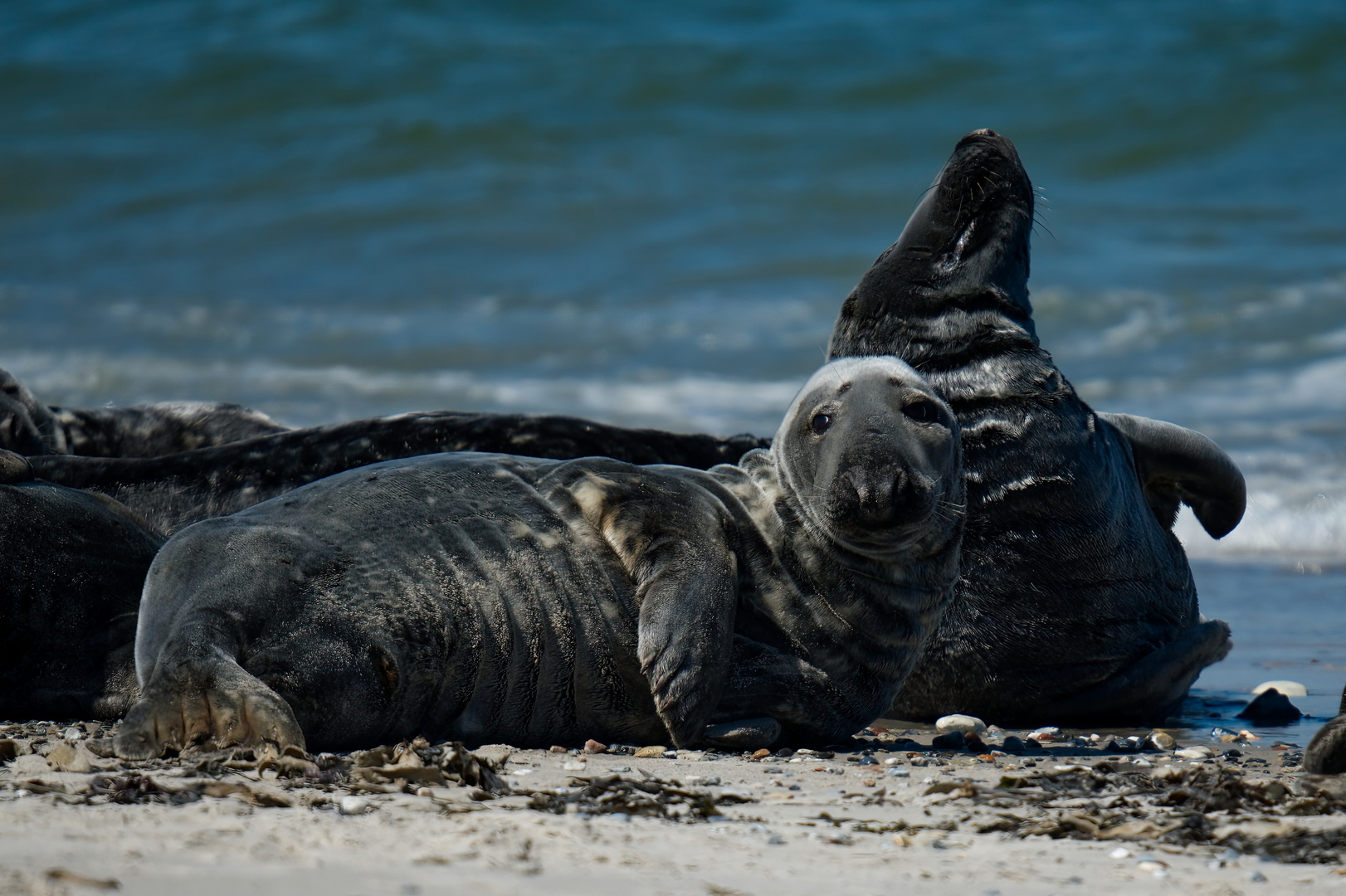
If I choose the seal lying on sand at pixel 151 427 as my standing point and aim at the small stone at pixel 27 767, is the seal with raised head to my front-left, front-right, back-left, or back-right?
front-left

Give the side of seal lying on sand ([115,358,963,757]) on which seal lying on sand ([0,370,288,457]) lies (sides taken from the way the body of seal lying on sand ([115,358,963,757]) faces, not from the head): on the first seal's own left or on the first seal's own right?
on the first seal's own left

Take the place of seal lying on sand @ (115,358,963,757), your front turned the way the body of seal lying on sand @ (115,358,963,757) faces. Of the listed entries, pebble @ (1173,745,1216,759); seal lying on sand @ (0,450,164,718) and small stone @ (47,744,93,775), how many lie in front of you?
1

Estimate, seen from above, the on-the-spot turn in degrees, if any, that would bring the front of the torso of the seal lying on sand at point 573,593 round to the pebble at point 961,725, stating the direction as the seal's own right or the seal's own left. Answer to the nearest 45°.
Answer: approximately 45° to the seal's own left

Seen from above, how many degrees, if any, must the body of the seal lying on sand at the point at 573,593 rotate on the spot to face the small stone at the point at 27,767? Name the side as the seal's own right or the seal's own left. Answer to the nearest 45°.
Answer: approximately 135° to the seal's own right

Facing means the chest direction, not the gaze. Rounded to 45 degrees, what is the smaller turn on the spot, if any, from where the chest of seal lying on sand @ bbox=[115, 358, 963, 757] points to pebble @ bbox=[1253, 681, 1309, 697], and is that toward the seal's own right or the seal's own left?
approximately 45° to the seal's own left

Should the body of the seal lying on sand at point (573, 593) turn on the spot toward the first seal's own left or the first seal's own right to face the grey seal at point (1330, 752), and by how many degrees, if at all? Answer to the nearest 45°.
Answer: approximately 45° to the first seal's own right

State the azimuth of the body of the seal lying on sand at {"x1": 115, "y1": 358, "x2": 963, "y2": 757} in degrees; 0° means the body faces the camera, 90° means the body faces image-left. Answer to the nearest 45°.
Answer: approximately 270°

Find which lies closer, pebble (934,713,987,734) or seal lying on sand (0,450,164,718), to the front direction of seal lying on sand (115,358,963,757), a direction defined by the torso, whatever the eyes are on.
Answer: the pebble

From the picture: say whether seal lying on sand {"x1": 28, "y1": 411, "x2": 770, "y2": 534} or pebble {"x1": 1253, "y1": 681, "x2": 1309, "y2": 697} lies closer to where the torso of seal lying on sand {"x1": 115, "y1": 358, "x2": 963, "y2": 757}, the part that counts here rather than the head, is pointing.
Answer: the pebble

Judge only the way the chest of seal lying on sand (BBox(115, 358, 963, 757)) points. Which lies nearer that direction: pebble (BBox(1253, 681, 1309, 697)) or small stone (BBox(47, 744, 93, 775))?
the pebble

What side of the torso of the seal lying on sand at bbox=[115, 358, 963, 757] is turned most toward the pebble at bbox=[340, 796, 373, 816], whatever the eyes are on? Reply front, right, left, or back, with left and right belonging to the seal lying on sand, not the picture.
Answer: right

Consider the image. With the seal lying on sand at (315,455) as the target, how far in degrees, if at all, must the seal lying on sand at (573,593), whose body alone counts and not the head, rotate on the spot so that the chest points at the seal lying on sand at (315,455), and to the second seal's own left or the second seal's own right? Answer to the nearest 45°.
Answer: approximately 135° to the second seal's own left

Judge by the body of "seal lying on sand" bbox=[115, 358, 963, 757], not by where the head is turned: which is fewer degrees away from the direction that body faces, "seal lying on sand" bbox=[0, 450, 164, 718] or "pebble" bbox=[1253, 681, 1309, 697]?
the pebble

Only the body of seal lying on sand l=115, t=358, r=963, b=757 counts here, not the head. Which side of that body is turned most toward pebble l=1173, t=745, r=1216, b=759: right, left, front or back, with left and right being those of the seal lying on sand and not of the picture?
front

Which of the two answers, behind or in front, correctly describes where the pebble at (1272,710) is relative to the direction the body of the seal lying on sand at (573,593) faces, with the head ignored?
in front

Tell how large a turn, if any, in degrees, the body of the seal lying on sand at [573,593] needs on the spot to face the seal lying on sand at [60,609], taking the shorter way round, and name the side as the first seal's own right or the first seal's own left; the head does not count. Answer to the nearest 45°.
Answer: approximately 180°
